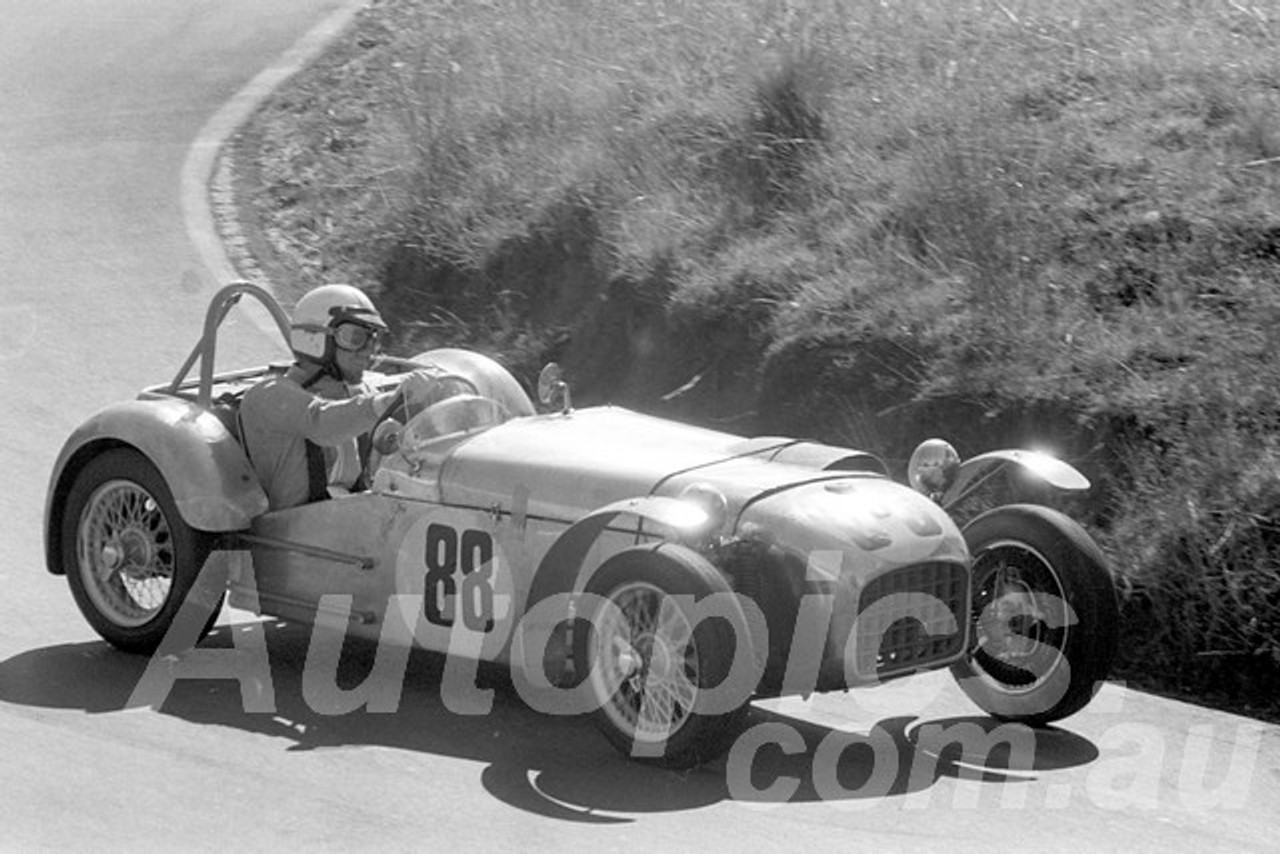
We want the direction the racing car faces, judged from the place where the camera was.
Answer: facing the viewer and to the right of the viewer
